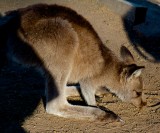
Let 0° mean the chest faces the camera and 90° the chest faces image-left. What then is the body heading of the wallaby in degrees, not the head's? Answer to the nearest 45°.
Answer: approximately 270°
